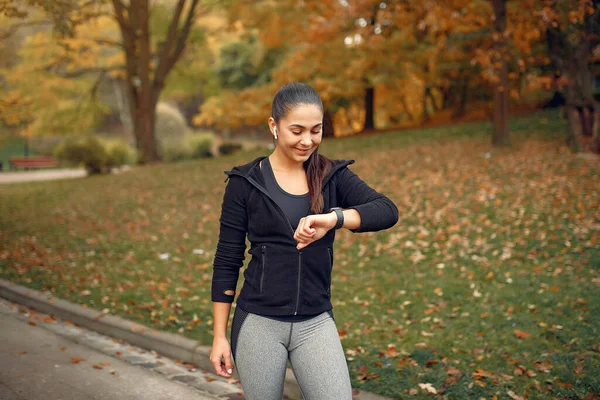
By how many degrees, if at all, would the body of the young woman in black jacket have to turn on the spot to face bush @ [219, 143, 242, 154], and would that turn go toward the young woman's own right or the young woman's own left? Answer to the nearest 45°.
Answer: approximately 180°

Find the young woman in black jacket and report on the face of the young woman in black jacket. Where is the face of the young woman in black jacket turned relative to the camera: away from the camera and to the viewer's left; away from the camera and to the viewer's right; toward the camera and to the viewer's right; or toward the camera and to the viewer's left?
toward the camera and to the viewer's right

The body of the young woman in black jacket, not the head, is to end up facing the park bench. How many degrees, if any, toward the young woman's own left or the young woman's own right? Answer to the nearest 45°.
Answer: approximately 135° to the young woman's own right

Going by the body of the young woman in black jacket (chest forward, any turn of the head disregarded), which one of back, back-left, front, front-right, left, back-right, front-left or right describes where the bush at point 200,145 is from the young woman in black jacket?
back

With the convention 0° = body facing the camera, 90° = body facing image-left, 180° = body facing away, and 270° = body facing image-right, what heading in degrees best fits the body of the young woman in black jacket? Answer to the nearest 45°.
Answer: approximately 0°

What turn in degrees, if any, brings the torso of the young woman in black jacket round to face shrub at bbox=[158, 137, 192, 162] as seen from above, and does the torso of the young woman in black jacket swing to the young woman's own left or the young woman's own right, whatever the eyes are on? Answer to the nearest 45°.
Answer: approximately 180°

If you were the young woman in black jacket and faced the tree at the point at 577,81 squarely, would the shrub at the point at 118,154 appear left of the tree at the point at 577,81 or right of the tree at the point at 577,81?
left

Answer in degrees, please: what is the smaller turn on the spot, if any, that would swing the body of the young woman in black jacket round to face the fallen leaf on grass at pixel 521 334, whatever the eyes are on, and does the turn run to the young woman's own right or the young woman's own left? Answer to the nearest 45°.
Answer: approximately 135° to the young woman's own left

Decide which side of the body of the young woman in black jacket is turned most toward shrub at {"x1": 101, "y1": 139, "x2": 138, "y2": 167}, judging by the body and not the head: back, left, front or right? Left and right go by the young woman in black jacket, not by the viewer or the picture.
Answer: back

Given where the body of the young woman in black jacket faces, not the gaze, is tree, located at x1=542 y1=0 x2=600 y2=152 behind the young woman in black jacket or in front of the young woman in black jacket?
behind

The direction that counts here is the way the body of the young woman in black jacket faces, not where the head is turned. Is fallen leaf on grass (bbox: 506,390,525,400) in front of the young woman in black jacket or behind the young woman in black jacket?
behind
